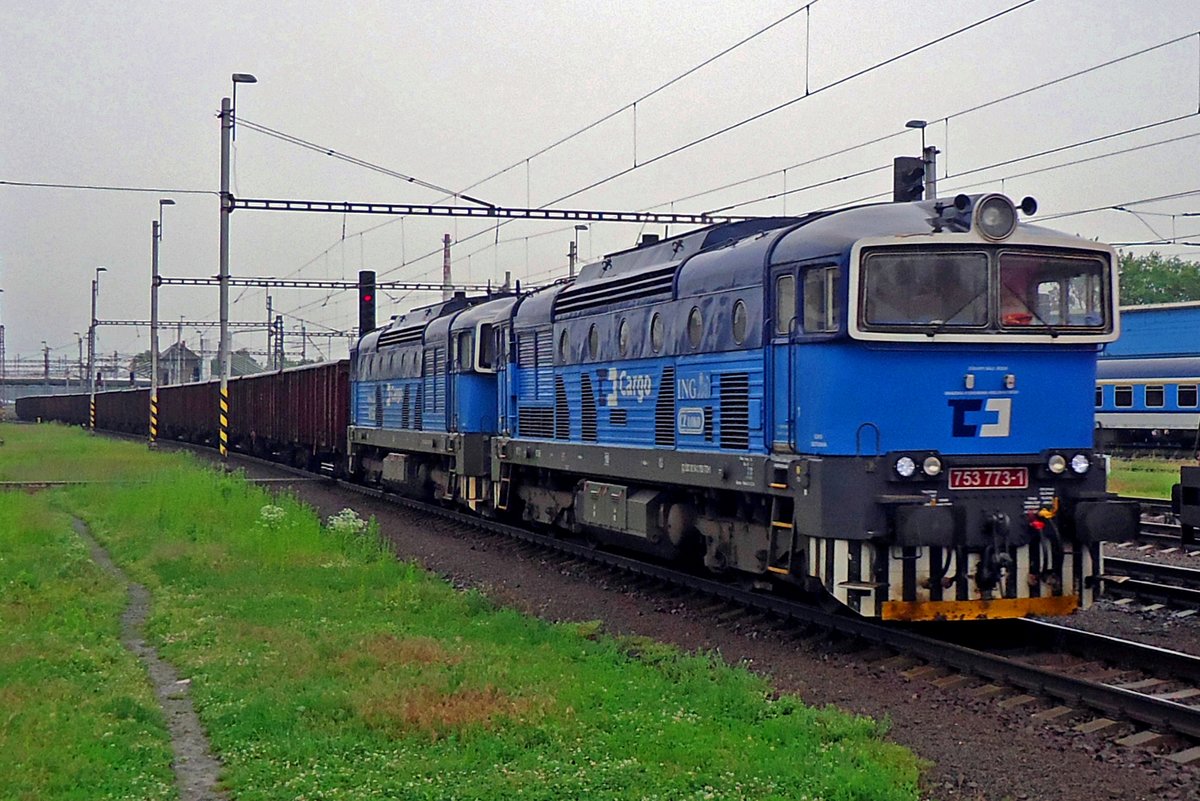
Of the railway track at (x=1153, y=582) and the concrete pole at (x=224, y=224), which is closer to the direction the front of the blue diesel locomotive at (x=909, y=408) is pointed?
the railway track

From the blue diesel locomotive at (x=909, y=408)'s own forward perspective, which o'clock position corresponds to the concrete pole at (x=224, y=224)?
The concrete pole is roughly at 6 o'clock from the blue diesel locomotive.

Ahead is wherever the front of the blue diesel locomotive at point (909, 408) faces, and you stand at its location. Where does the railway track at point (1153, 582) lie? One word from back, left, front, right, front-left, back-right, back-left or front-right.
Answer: left

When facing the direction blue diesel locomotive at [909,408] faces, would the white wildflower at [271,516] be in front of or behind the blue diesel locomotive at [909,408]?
behind

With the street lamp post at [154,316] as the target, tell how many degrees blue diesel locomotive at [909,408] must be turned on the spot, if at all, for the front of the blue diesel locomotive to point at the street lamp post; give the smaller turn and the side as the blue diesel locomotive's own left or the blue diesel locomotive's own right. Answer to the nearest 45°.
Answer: approximately 180°

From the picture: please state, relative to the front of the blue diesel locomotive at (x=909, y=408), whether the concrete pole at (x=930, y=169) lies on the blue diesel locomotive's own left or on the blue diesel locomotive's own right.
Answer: on the blue diesel locomotive's own left

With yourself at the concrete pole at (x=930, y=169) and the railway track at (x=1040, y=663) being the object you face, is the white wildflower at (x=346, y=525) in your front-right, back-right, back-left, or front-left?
front-right

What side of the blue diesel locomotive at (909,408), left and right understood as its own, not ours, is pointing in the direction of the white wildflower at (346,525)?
back

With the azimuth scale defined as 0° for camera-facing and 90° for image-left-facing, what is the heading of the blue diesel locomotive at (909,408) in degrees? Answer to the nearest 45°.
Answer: approximately 315°
